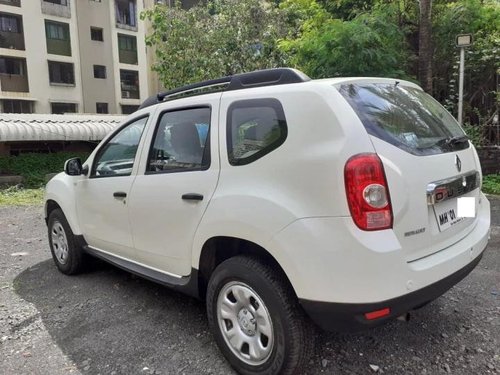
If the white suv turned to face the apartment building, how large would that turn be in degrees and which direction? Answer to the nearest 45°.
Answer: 0° — it already faces it

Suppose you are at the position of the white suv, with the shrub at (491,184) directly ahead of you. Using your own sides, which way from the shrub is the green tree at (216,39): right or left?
left

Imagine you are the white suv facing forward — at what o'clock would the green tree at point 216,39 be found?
The green tree is roughly at 1 o'clock from the white suv.

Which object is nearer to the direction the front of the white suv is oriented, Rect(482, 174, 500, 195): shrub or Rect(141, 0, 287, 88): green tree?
the green tree

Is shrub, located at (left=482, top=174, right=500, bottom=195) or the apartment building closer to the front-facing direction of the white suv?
the apartment building

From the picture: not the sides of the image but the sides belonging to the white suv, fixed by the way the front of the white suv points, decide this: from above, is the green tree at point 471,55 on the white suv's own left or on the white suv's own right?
on the white suv's own right

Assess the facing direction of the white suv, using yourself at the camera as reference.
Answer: facing away from the viewer and to the left of the viewer

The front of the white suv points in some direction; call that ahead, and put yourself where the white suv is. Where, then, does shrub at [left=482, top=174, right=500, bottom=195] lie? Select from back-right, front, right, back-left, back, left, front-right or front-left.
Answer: right
